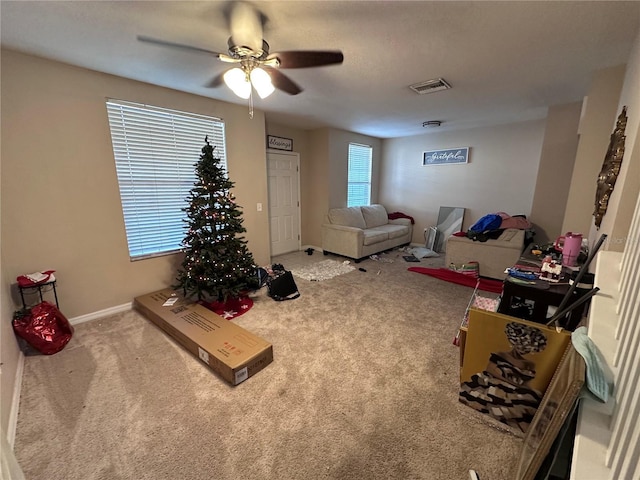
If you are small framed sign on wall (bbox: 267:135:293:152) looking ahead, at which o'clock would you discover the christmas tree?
The christmas tree is roughly at 2 o'clock from the small framed sign on wall.

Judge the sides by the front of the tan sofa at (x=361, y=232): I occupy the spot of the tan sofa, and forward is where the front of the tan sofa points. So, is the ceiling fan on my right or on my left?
on my right

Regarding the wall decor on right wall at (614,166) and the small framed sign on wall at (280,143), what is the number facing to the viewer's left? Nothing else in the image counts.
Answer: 1

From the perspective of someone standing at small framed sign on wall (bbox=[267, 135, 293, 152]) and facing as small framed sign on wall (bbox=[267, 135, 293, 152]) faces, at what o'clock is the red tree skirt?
The red tree skirt is roughly at 2 o'clock from the small framed sign on wall.

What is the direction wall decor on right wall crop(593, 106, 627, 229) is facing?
to the viewer's left

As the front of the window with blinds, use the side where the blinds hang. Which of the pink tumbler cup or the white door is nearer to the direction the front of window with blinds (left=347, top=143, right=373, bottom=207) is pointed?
the pink tumbler cup

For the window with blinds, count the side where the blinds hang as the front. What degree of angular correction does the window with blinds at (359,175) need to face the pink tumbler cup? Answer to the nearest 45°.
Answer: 0° — it already faces it

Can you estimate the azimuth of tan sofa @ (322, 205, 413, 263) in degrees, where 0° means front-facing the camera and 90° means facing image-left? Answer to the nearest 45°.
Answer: approximately 315°

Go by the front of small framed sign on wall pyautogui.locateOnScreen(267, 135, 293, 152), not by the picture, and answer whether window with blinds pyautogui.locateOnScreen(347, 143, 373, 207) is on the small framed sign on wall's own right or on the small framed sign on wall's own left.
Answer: on the small framed sign on wall's own left
